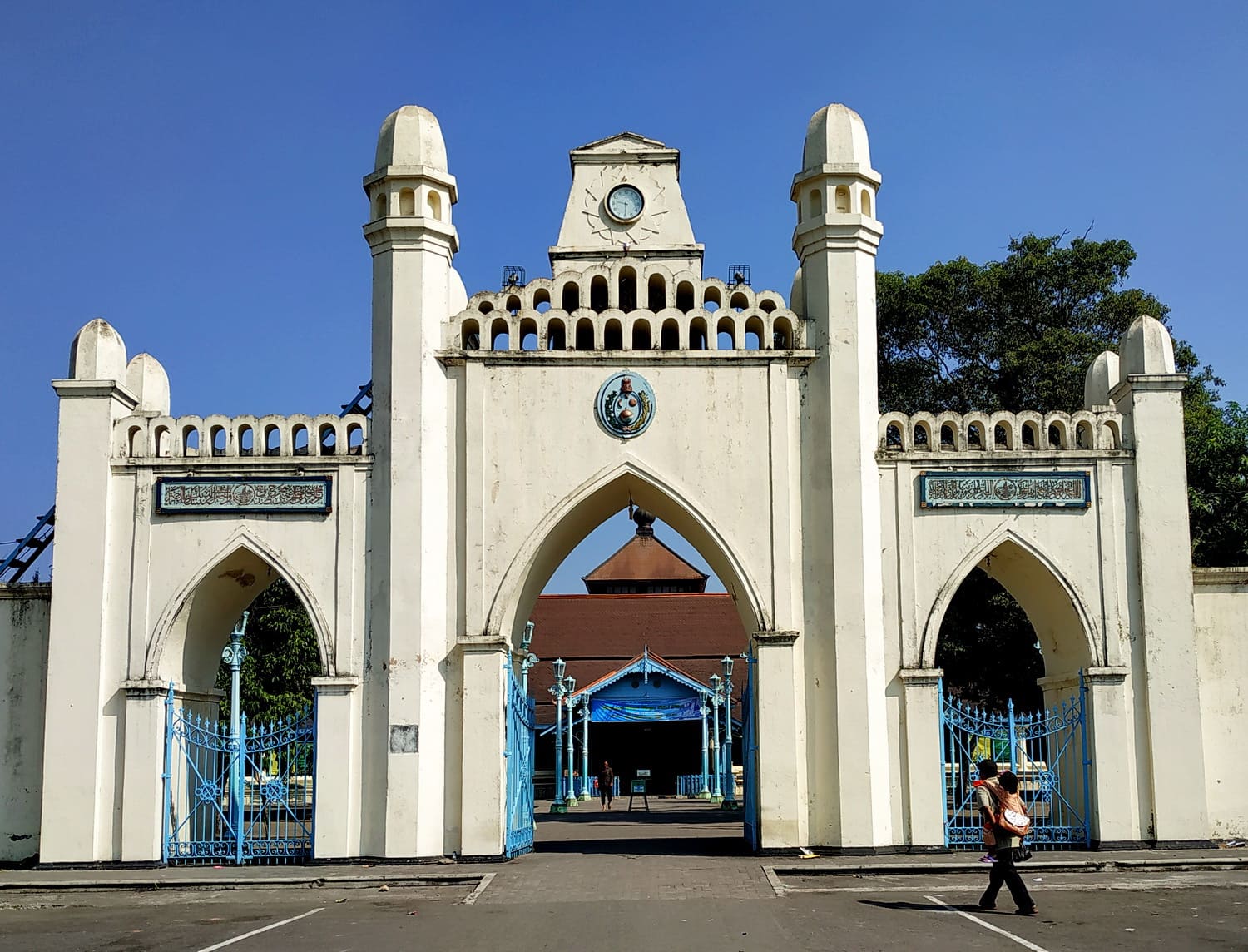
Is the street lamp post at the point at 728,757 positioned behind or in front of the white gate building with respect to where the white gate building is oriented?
behind

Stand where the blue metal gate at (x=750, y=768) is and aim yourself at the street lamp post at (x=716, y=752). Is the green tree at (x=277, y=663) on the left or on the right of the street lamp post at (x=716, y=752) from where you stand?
left

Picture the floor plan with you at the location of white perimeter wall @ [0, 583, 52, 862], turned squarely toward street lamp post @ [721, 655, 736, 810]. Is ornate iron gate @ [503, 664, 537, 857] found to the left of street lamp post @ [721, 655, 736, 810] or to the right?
right

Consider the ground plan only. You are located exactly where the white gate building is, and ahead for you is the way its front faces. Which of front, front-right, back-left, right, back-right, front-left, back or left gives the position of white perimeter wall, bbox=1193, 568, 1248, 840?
left

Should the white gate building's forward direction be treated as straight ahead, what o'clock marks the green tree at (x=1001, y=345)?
The green tree is roughly at 7 o'clock from the white gate building.

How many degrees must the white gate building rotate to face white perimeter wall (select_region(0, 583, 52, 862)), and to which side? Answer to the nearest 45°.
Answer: approximately 90° to its right

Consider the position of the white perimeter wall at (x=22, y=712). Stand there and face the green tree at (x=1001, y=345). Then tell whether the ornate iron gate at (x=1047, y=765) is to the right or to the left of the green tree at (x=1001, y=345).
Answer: right

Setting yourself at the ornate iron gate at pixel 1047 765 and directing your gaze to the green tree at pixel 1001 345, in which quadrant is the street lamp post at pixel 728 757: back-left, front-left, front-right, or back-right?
front-left

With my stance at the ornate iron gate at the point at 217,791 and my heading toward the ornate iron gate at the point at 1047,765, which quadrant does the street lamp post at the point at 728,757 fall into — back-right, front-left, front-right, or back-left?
front-left

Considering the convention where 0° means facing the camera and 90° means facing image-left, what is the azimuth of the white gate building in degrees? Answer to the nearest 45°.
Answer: approximately 0°

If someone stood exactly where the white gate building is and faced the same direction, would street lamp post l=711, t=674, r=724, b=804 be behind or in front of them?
behind

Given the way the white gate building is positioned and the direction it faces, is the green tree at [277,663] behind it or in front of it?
behind
